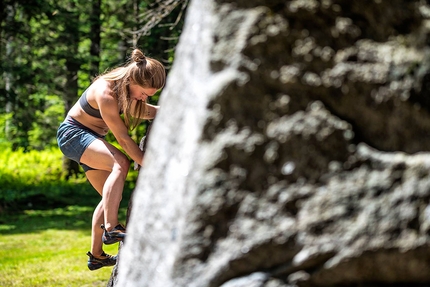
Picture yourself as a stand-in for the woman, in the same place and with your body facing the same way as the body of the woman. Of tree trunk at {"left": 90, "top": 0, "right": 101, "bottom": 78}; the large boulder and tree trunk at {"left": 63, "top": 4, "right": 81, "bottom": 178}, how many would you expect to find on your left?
2

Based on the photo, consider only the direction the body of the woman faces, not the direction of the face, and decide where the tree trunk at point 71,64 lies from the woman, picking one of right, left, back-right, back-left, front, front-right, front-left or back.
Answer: left

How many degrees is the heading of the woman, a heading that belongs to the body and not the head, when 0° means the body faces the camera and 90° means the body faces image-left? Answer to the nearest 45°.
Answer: approximately 270°

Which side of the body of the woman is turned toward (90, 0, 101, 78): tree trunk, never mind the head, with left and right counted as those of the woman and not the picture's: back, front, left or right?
left

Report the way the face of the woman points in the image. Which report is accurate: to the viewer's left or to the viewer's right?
to the viewer's right

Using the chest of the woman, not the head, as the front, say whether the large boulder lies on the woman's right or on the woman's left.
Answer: on the woman's right
